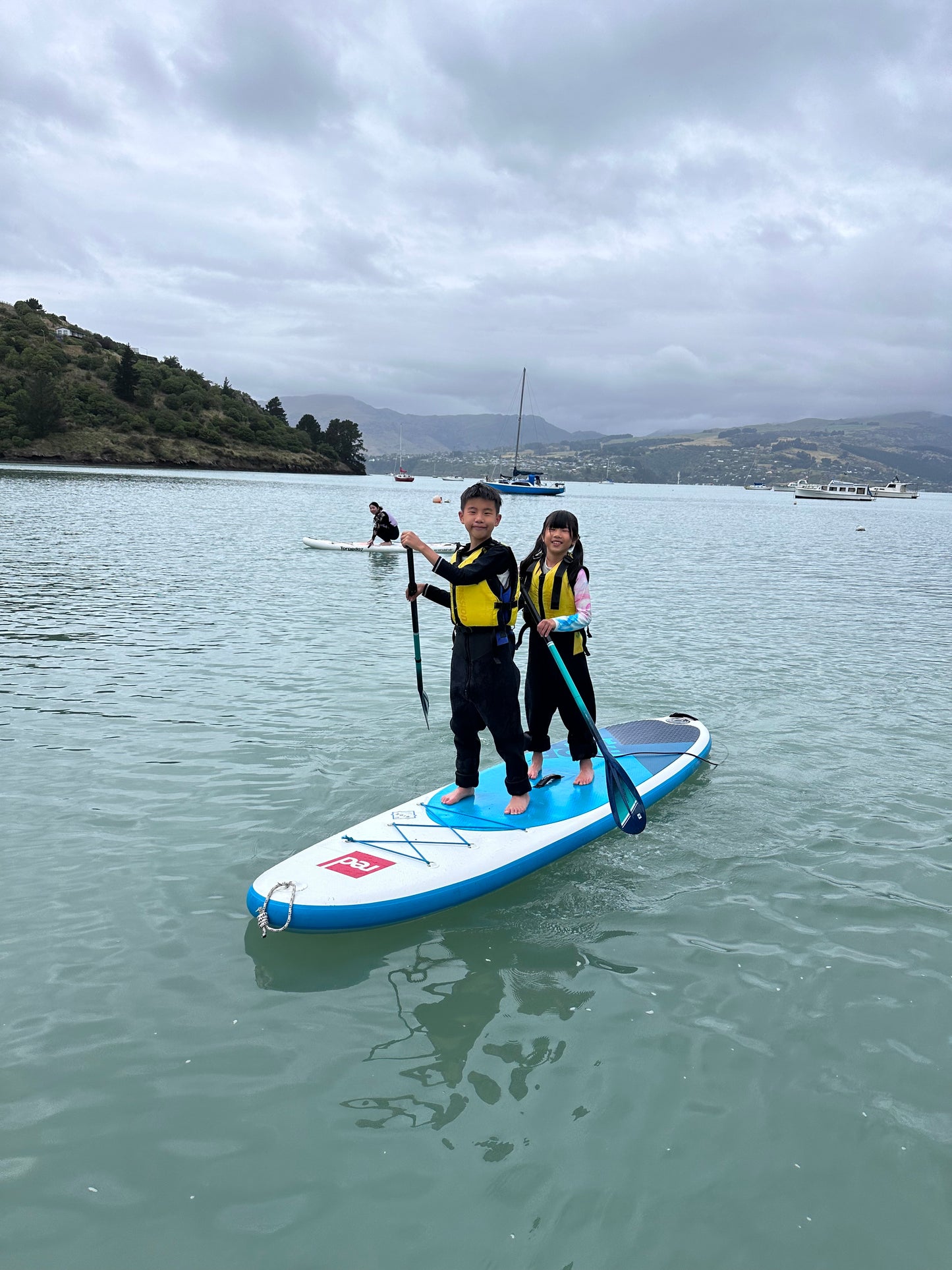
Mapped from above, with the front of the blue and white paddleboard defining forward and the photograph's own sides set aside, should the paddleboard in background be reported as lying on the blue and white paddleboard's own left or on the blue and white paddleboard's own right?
on the blue and white paddleboard's own right

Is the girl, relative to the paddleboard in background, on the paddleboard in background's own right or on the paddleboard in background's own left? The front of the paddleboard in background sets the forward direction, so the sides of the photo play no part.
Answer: on the paddleboard in background's own left

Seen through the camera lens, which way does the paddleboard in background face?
facing to the left of the viewer

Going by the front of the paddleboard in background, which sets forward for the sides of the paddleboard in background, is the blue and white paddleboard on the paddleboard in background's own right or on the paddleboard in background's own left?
on the paddleboard in background's own left

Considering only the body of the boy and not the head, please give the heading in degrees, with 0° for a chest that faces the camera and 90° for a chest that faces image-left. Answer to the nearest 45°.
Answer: approximately 45°

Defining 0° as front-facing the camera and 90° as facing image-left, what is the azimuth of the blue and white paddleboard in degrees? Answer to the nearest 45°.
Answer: approximately 45°
